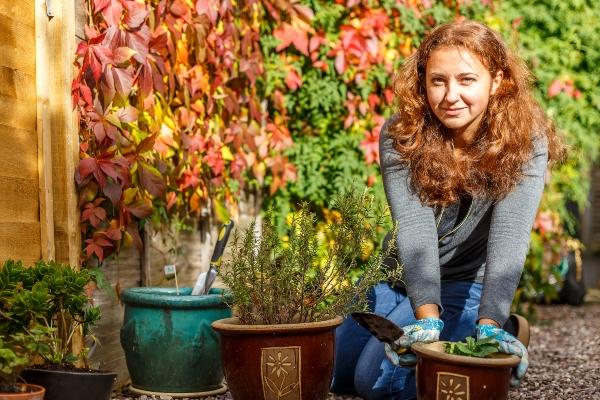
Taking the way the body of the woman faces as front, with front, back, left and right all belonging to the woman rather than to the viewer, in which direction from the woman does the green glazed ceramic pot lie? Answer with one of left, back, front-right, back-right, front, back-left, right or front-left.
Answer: right

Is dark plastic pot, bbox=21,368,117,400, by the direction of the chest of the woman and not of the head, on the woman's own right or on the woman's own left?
on the woman's own right

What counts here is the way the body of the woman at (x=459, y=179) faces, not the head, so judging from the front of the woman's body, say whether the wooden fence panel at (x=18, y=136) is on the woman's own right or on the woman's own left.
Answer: on the woman's own right

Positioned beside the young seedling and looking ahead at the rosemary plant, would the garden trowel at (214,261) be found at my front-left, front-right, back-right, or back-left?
front-right

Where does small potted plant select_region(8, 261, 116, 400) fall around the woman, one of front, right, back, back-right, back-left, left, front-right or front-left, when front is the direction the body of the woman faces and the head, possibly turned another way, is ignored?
front-right

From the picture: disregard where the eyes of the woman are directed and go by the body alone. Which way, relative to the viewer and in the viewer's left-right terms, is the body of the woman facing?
facing the viewer

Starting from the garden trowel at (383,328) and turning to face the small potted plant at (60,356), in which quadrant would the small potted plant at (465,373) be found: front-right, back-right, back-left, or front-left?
back-left

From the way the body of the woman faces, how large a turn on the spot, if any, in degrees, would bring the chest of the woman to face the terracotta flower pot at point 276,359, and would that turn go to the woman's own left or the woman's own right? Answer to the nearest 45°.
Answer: approximately 45° to the woman's own right

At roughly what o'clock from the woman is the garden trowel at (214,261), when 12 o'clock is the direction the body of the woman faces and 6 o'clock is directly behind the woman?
The garden trowel is roughly at 3 o'clock from the woman.

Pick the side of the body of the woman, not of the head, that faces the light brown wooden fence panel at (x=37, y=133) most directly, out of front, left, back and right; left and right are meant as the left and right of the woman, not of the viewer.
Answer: right

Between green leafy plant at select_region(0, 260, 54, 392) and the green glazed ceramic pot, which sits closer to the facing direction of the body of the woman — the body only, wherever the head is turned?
the green leafy plant

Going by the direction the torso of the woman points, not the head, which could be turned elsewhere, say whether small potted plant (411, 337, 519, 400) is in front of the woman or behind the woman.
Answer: in front
